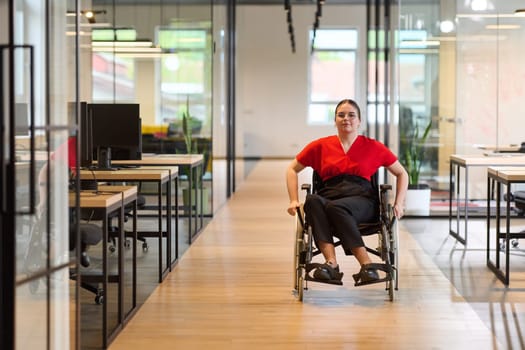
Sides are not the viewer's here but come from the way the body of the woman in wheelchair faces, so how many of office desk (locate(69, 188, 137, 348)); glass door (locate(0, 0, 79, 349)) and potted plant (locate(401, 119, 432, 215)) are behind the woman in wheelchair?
1

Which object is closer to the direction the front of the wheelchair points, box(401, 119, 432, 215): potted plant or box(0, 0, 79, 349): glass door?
the glass door

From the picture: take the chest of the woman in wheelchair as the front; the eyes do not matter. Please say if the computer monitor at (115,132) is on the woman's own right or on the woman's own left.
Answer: on the woman's own right

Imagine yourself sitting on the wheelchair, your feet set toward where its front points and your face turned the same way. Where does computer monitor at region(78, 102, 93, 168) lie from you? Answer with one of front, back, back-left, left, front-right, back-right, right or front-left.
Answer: right

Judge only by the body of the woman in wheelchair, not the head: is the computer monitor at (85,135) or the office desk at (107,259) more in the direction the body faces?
the office desk

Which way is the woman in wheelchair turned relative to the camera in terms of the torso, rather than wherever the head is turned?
toward the camera

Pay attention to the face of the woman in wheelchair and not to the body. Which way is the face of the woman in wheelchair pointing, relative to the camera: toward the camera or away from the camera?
toward the camera

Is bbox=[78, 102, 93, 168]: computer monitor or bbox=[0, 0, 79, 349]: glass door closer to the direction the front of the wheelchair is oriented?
the glass door

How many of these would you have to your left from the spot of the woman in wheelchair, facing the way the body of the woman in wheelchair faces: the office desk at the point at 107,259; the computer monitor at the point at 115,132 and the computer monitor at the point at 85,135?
0

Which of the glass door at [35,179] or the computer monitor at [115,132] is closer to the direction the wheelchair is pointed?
the glass door

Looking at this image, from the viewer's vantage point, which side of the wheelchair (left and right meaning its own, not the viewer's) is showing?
front

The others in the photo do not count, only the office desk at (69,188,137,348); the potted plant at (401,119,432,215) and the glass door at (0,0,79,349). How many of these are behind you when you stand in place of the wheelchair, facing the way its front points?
1

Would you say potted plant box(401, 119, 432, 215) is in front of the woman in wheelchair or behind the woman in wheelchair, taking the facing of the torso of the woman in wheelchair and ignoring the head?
behind

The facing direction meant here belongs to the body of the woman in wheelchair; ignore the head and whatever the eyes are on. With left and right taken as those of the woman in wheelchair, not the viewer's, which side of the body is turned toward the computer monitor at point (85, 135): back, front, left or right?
right

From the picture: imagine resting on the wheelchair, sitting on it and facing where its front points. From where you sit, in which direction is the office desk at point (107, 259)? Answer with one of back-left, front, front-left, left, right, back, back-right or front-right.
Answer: front-right
